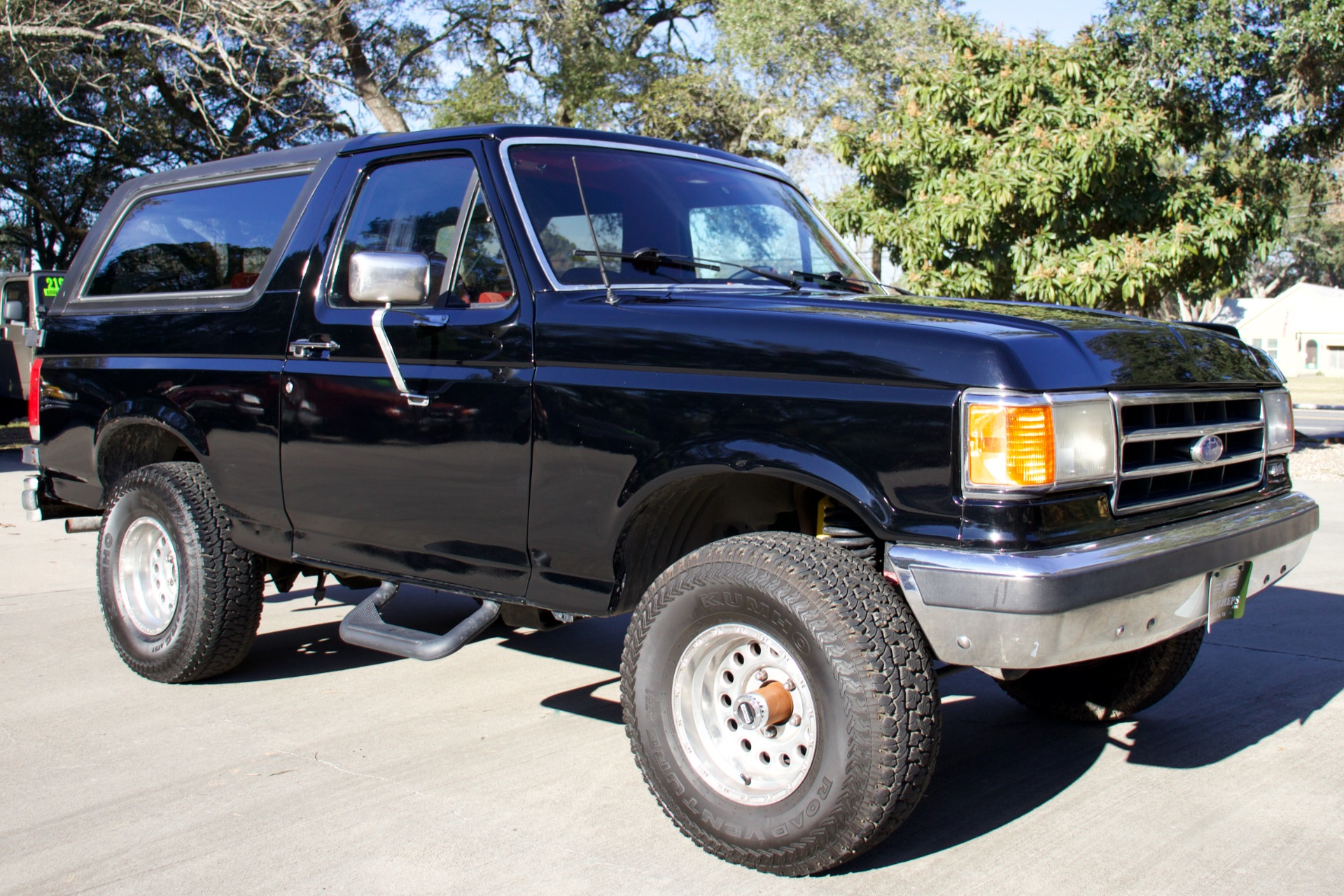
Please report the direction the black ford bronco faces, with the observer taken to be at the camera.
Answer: facing the viewer and to the right of the viewer
